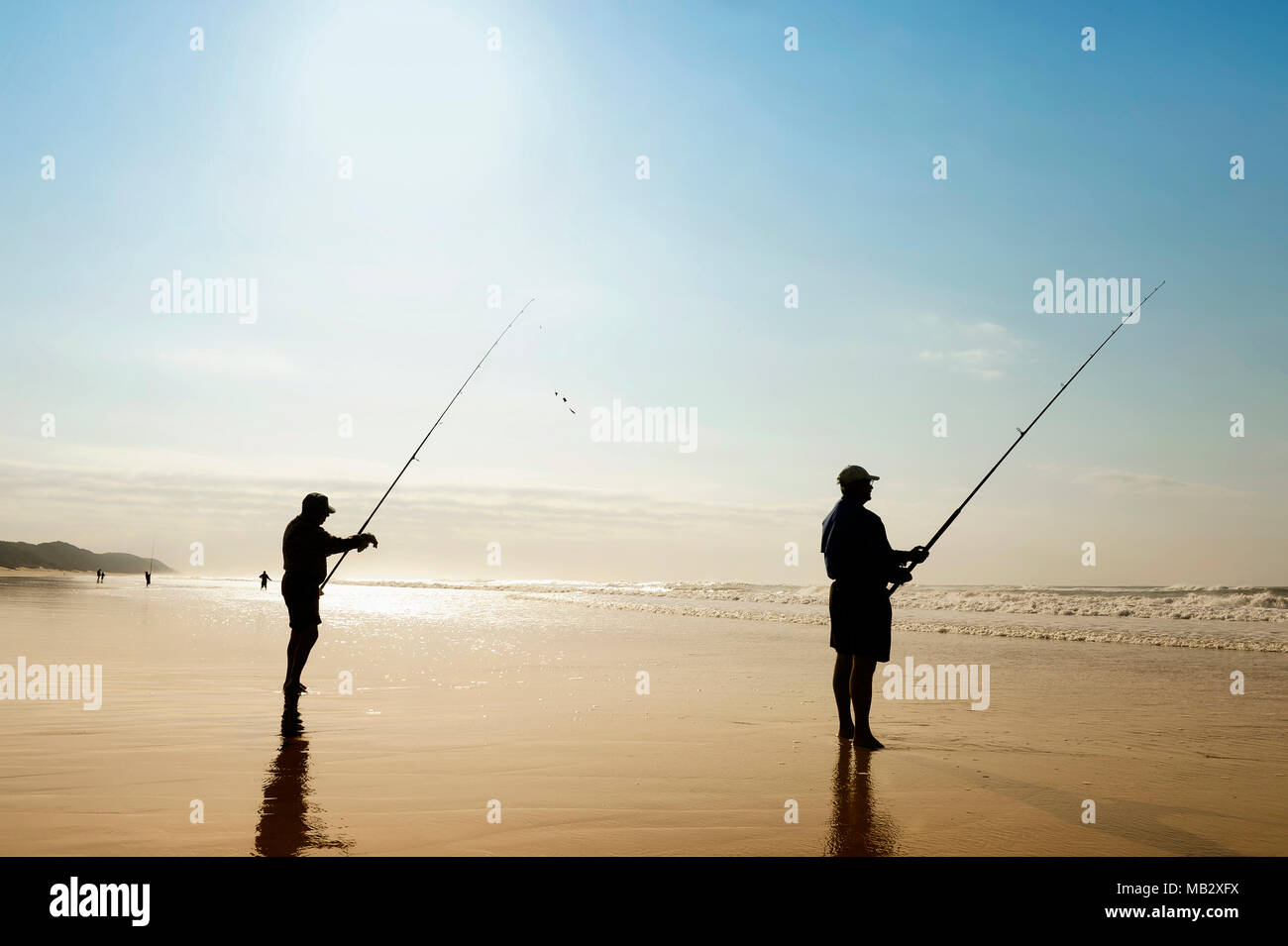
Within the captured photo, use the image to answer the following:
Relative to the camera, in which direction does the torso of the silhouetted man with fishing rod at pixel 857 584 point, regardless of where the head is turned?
to the viewer's right

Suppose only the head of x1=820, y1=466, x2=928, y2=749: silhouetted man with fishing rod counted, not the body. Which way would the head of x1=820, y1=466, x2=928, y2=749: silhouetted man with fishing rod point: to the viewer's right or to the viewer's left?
to the viewer's right

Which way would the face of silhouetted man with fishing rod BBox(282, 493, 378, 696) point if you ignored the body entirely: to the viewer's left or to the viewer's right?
to the viewer's right

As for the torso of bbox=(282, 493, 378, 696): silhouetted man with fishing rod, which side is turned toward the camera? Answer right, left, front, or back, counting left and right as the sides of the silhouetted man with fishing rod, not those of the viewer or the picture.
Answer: right

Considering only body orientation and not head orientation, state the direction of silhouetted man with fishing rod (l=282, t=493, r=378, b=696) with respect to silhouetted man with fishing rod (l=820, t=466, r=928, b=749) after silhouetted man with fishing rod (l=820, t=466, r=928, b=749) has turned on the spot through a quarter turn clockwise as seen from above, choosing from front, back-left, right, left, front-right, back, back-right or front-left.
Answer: right
